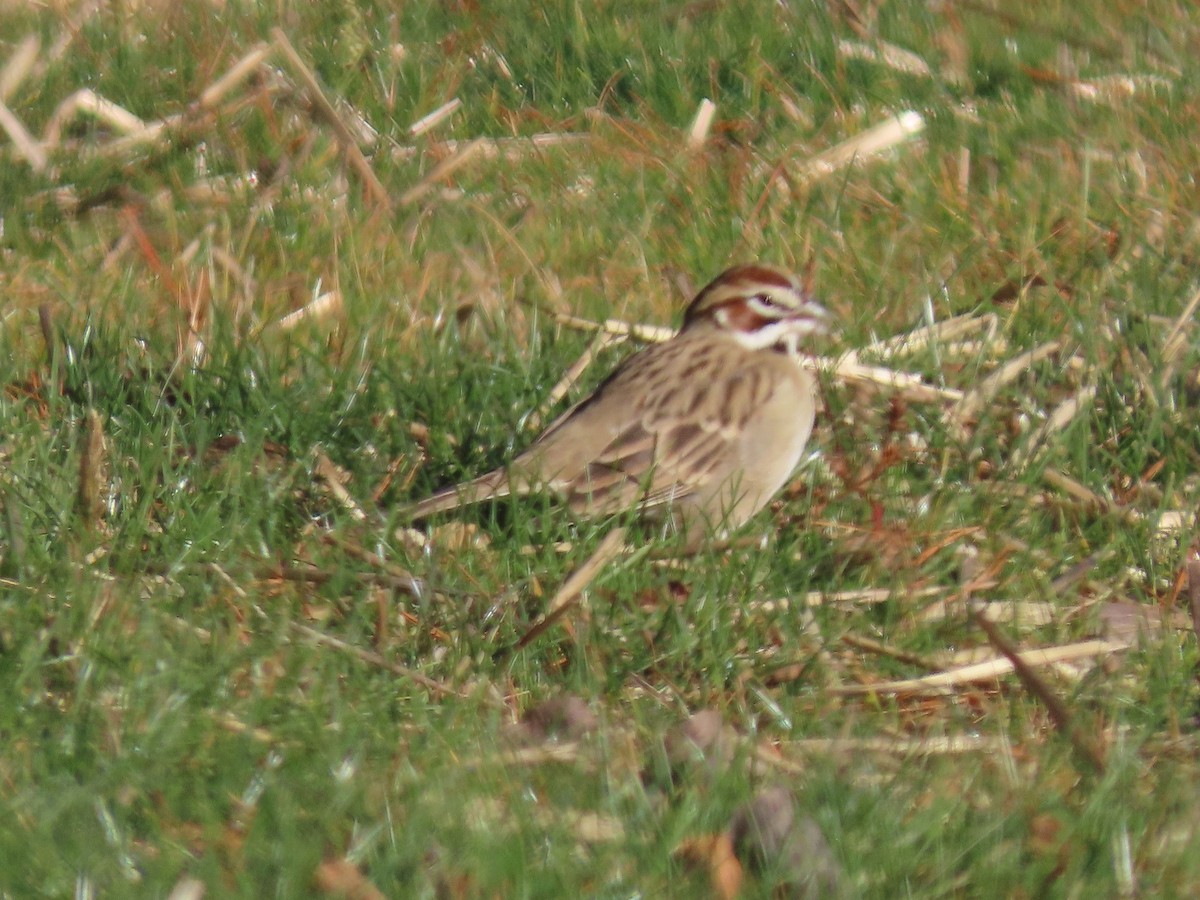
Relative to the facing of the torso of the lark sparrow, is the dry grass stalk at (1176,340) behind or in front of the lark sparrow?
in front

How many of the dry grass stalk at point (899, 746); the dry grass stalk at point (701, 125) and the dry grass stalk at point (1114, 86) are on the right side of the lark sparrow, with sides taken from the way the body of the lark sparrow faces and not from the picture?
1

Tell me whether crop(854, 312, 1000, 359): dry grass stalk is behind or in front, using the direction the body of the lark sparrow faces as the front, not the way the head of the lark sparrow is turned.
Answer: in front

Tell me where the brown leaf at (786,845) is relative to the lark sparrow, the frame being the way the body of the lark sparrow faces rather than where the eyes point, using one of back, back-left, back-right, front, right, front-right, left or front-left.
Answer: right

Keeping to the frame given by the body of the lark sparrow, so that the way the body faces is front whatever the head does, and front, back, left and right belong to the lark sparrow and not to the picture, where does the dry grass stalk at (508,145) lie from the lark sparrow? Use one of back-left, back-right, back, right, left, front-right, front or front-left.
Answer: left

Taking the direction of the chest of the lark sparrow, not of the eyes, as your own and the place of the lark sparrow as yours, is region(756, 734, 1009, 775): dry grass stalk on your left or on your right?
on your right

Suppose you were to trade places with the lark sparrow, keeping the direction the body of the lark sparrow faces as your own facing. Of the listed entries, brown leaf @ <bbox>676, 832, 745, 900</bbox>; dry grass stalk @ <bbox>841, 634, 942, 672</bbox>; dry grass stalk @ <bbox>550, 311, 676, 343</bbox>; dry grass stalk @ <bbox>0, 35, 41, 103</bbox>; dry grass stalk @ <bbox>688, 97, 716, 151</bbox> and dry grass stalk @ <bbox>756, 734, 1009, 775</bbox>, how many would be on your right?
3

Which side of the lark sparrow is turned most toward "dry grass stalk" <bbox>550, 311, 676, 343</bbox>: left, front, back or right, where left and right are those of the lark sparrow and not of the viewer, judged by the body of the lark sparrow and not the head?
left

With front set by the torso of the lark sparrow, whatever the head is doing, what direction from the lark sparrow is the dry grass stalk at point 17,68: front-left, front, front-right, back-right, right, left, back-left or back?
back-left

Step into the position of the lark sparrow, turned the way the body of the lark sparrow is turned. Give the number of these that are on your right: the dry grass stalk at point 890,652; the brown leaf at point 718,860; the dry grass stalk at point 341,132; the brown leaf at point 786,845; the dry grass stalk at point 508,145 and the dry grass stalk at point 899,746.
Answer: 4

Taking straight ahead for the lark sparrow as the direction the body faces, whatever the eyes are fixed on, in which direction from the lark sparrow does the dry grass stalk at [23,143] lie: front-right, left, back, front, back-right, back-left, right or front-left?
back-left

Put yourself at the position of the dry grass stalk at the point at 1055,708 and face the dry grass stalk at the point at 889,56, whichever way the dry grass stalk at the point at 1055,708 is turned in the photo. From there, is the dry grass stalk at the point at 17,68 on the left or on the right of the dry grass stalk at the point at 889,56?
left

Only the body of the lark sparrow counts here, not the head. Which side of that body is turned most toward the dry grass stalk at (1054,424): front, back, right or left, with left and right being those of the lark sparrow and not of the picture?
front

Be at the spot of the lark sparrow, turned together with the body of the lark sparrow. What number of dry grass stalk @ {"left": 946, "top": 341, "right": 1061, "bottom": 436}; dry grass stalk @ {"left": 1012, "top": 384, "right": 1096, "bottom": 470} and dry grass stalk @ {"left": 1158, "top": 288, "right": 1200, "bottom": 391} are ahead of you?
3

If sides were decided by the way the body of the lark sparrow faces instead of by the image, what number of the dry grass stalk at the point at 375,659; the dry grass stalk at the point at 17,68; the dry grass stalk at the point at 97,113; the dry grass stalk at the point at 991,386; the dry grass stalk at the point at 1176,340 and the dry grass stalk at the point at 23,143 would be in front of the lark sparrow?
2

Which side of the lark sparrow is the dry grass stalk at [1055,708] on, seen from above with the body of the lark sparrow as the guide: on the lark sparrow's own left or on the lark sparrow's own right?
on the lark sparrow's own right

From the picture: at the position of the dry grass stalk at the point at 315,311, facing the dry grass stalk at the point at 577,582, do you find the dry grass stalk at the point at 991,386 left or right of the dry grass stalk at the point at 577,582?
left

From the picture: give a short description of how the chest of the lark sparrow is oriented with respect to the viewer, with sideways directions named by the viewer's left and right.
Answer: facing to the right of the viewer
